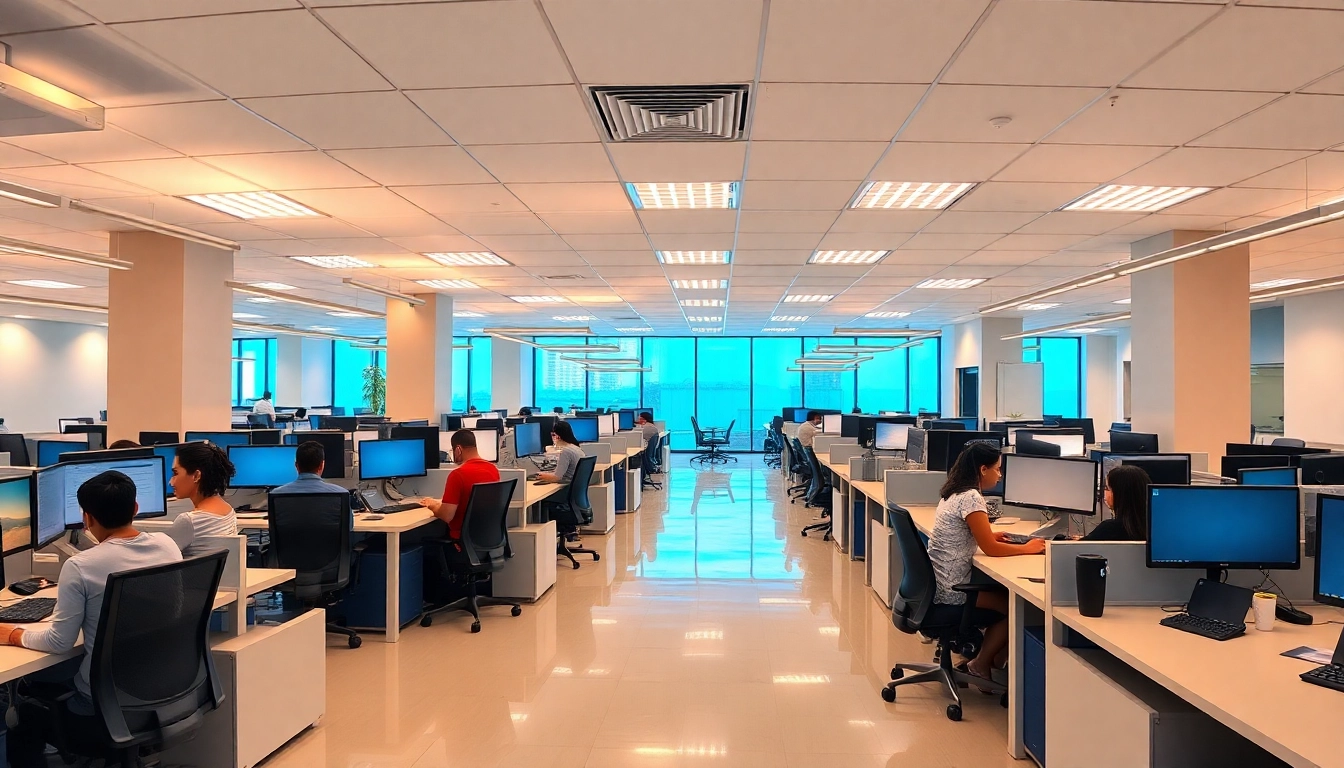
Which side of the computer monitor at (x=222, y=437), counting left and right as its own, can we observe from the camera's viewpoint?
front

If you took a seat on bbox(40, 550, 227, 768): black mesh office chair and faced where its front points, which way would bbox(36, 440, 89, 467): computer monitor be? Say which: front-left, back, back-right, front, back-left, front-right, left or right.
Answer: front-right

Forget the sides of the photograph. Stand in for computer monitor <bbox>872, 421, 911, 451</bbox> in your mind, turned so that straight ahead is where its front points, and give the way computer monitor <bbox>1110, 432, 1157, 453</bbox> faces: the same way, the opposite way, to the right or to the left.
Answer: the opposite way

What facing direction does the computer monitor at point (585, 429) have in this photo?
toward the camera

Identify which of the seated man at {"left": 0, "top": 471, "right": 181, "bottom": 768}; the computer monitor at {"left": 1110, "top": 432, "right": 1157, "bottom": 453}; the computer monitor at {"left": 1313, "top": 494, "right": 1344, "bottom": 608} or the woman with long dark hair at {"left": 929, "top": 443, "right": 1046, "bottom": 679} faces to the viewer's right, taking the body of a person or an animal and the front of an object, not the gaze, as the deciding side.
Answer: the woman with long dark hair

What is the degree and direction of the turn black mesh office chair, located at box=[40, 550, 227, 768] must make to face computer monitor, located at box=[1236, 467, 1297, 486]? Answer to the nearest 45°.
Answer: approximately 135° to its right

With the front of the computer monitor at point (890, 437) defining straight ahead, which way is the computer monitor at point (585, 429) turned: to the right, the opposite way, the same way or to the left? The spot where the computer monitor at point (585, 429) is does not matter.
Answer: the same way

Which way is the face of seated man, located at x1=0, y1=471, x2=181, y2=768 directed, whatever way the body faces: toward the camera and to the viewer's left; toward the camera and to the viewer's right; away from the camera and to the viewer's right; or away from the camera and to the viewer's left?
away from the camera and to the viewer's left

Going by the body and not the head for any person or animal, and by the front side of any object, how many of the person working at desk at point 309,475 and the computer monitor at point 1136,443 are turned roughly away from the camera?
2

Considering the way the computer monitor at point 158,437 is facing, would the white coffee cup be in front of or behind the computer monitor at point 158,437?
in front

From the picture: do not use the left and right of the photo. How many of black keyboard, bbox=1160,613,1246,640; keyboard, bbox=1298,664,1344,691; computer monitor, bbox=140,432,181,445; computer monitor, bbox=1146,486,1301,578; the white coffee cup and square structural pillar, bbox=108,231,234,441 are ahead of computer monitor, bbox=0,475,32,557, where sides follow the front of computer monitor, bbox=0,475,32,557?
4

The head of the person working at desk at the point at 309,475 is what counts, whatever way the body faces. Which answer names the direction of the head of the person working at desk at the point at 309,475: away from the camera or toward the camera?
away from the camera

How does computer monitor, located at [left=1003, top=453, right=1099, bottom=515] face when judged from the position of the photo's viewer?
facing the viewer and to the left of the viewer

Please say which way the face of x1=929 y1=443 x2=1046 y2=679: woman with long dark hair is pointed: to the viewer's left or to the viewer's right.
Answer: to the viewer's right
